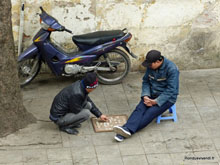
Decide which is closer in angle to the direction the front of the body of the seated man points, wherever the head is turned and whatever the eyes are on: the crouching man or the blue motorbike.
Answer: the crouching man

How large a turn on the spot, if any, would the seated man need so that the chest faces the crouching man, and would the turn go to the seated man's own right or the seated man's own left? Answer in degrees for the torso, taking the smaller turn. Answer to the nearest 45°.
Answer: approximately 45° to the seated man's own right

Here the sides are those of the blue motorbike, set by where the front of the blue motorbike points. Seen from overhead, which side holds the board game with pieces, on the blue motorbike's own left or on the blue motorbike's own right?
on the blue motorbike's own left

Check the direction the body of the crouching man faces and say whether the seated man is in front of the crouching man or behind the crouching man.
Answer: in front

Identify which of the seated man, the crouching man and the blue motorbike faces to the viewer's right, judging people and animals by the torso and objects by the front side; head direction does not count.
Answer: the crouching man

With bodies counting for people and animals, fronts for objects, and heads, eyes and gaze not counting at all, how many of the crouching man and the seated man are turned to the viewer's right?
1

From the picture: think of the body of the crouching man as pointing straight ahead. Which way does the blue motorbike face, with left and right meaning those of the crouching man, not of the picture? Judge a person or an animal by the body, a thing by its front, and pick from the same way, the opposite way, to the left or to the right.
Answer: the opposite way

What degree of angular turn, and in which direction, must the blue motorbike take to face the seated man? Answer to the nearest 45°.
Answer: approximately 135° to its left

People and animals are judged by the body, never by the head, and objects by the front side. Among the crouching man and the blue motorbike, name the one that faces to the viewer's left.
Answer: the blue motorbike

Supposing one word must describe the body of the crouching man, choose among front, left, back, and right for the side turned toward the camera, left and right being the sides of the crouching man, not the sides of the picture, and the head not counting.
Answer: right

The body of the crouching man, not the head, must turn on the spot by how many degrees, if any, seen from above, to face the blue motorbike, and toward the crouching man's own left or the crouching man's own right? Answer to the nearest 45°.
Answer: approximately 90° to the crouching man's own left

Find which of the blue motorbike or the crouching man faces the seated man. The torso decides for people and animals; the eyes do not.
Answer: the crouching man

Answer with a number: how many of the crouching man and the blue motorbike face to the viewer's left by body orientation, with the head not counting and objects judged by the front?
1

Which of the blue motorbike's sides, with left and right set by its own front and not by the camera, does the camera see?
left

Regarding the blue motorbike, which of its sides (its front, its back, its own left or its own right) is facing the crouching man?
left

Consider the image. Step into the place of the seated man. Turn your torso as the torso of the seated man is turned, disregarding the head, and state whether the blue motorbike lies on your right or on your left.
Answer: on your right
